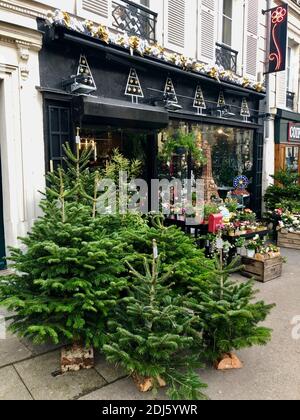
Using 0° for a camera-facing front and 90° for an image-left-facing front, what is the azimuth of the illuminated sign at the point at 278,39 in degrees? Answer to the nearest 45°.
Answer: approximately 45°

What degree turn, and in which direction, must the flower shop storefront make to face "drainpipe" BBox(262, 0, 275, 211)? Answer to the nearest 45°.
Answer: approximately 90° to its left

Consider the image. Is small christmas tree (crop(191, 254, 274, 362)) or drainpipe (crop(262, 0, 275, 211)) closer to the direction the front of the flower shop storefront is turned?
the small christmas tree

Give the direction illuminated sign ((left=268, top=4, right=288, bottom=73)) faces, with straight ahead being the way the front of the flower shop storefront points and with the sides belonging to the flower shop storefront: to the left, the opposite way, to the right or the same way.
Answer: to the right

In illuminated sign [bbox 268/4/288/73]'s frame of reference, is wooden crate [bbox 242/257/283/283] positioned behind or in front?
in front

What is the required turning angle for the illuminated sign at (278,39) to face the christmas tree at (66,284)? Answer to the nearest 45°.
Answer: approximately 45° to its left

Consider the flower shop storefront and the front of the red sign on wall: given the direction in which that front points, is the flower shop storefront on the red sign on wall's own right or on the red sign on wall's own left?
on the red sign on wall's own right

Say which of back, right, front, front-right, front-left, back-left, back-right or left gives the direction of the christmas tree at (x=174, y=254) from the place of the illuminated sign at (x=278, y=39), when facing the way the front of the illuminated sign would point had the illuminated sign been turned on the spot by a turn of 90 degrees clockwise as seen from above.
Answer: back-left

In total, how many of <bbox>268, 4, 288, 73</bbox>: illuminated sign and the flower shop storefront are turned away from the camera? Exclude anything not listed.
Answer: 0

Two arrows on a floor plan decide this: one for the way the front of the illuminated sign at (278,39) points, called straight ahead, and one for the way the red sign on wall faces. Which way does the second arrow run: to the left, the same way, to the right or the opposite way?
to the left

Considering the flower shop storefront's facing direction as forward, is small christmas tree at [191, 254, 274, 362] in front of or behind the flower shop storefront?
in front
